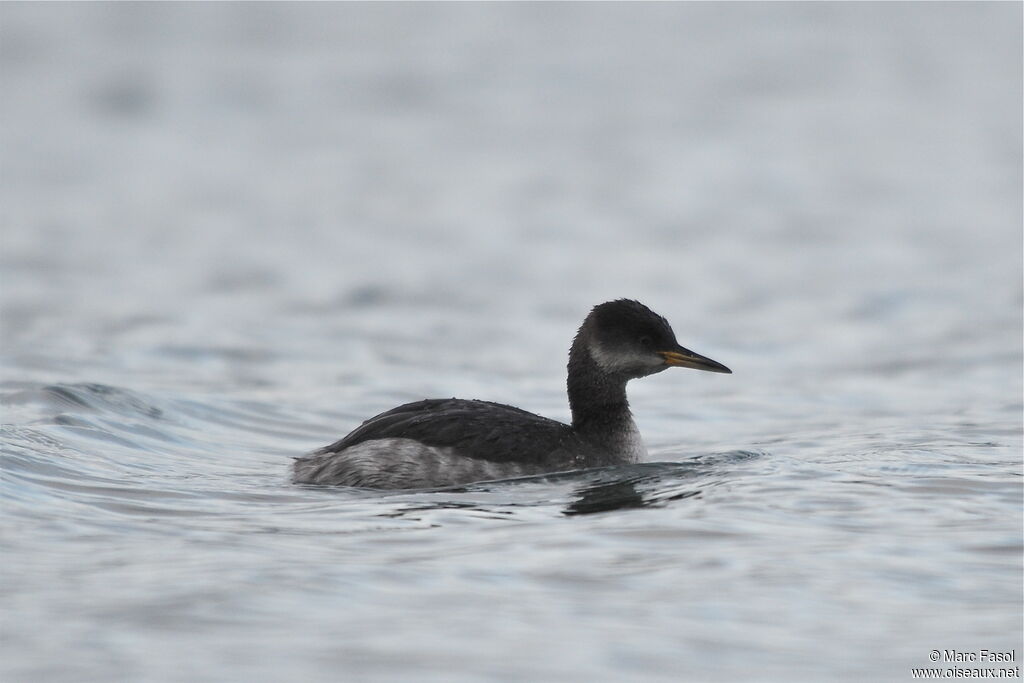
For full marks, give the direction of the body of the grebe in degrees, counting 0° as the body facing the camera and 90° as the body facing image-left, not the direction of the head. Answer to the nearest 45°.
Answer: approximately 270°
